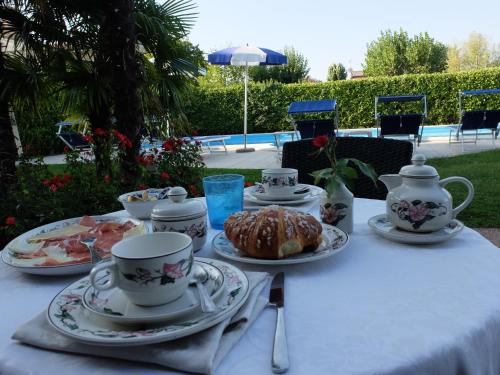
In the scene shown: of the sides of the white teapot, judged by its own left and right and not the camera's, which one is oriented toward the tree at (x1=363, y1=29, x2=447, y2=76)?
right

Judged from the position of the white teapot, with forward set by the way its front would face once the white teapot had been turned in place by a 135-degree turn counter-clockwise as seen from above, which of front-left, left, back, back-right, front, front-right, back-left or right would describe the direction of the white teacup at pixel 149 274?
right

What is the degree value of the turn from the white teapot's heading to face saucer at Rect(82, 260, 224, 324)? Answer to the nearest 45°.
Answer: approximately 45° to its left

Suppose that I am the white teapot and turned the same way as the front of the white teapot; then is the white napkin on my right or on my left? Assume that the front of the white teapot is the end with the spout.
on my left

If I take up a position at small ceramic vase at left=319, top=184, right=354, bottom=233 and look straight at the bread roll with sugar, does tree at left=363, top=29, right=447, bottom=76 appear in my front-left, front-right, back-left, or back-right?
back-right

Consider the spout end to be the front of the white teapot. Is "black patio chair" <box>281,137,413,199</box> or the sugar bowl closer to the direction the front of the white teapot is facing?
the sugar bowl

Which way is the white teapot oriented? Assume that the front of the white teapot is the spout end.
to the viewer's left

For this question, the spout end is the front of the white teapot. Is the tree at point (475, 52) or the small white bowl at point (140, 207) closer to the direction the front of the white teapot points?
the small white bowl

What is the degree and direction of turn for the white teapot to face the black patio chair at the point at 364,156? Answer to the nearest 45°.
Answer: approximately 90° to its right

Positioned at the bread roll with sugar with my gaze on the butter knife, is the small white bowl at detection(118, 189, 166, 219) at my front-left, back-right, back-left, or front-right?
back-right

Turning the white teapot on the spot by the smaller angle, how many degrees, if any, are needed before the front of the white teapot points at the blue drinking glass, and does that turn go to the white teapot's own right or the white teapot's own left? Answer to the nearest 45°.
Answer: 0° — it already faces it

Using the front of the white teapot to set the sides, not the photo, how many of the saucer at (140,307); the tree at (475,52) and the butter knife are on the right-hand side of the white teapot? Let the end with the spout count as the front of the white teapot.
1

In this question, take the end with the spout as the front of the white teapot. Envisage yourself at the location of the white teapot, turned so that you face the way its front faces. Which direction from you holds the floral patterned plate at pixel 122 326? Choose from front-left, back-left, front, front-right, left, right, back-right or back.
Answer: front-left
